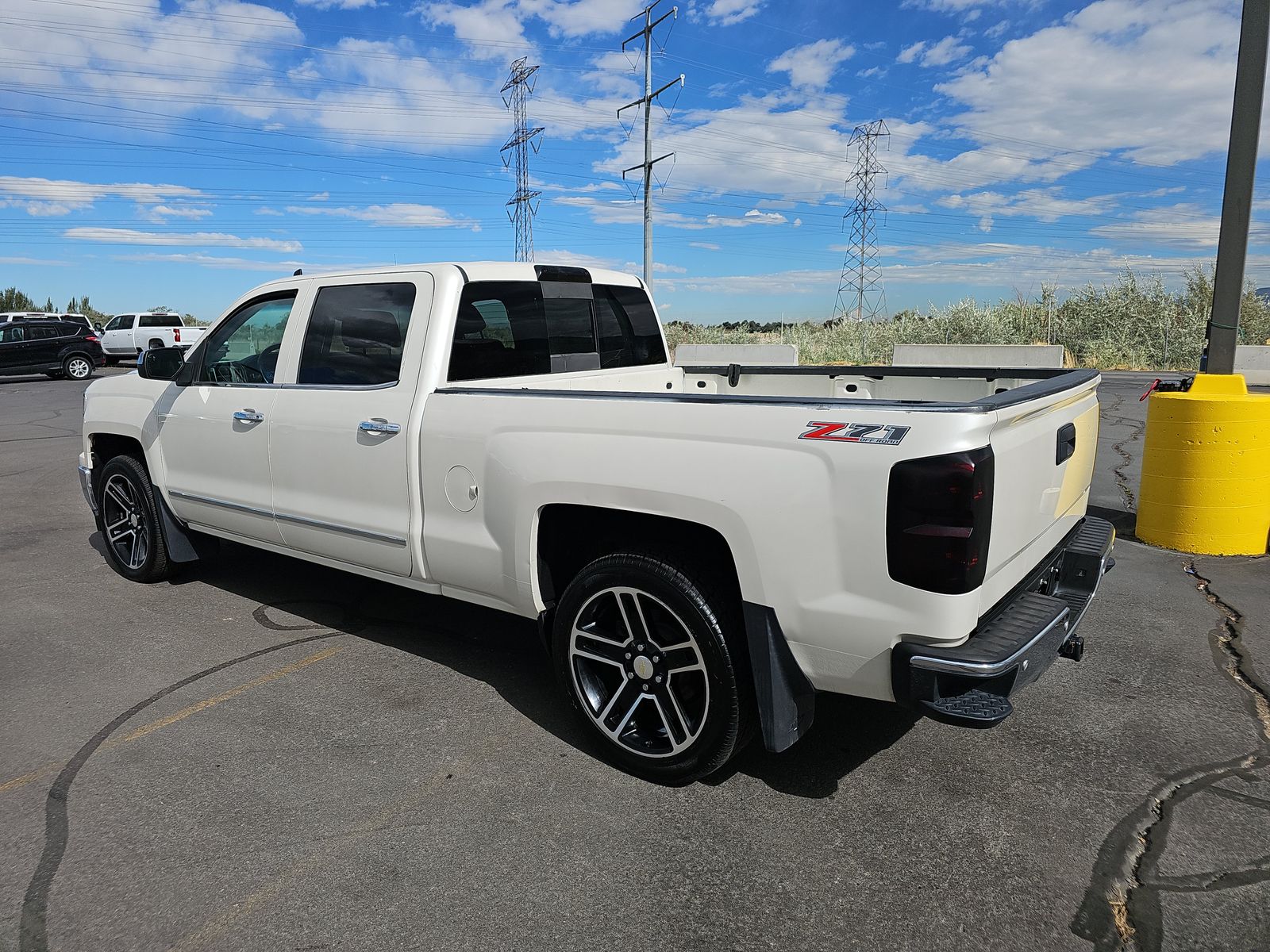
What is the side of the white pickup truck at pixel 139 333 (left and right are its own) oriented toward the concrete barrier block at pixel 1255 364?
back

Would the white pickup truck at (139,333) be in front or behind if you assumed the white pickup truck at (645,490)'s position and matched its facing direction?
in front

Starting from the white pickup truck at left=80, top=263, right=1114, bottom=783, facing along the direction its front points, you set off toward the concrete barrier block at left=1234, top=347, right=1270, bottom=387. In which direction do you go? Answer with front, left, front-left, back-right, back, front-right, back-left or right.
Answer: right

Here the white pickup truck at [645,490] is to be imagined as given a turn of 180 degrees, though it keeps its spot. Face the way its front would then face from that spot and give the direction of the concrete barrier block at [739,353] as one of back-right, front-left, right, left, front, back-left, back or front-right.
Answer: back-left

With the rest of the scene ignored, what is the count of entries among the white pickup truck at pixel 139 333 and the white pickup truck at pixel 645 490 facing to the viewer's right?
0

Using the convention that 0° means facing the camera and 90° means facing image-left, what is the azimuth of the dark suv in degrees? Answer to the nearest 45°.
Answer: approximately 90°

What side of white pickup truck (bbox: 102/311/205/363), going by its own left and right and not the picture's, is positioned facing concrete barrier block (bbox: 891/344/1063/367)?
back

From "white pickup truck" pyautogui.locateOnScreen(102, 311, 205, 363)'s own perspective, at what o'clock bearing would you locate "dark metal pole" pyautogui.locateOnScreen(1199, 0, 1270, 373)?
The dark metal pole is roughly at 7 o'clock from the white pickup truck.

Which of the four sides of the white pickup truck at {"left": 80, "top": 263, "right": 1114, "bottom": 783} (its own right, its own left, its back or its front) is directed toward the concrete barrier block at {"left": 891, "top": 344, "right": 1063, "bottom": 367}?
right

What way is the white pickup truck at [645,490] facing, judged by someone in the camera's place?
facing away from the viewer and to the left of the viewer

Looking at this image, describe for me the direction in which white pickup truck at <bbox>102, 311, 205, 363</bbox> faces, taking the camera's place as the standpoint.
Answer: facing away from the viewer and to the left of the viewer
